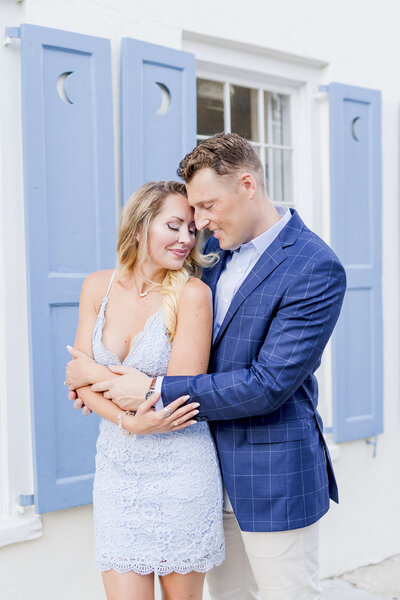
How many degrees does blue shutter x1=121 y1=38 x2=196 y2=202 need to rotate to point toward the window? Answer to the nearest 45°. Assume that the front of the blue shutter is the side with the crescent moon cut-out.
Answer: approximately 90° to its left

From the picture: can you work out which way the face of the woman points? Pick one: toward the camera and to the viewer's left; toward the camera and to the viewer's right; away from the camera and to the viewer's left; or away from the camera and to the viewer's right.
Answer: toward the camera and to the viewer's right

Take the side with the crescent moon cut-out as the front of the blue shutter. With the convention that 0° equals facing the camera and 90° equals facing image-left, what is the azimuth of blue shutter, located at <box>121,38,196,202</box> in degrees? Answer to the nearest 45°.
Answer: approximately 315°

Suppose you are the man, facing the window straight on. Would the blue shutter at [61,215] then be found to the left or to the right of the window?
left

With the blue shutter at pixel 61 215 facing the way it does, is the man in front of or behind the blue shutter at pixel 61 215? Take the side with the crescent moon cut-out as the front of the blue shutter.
in front

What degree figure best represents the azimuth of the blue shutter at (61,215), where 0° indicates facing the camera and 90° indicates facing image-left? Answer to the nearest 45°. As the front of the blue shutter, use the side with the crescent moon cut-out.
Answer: approximately 315°

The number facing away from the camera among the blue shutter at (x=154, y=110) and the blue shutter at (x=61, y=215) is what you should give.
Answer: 0

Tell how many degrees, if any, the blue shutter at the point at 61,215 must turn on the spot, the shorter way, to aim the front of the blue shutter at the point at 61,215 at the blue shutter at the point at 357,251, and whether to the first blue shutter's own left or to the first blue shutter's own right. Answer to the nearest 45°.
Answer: approximately 45° to the first blue shutter's own left
